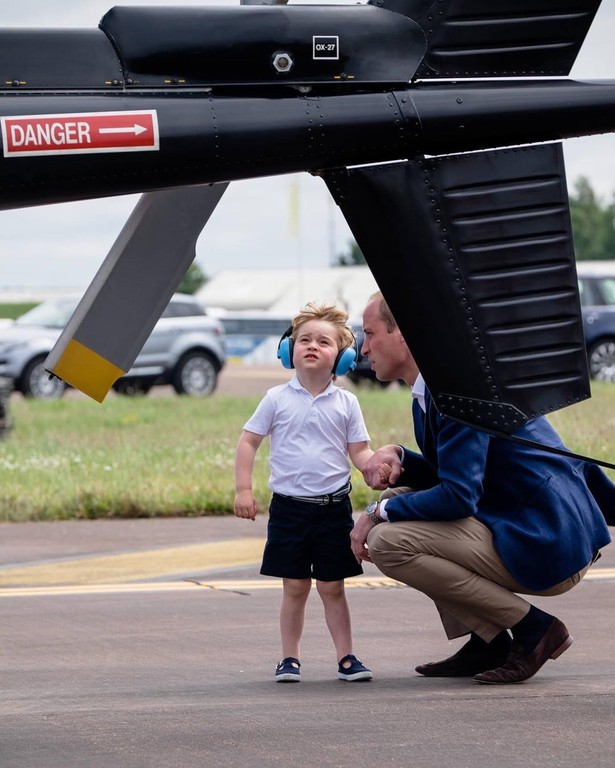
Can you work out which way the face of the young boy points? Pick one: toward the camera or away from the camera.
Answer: toward the camera

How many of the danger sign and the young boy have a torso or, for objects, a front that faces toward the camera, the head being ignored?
2

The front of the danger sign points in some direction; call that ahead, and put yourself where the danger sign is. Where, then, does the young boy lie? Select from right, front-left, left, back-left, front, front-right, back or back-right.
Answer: back-left

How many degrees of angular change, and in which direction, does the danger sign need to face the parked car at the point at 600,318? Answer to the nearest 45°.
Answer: approximately 135° to its left

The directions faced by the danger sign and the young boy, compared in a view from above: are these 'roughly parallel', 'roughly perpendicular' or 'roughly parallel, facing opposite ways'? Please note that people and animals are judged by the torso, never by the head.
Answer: roughly parallel

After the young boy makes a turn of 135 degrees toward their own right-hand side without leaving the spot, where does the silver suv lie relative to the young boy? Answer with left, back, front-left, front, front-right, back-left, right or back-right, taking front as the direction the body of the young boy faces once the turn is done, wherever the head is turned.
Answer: front-right

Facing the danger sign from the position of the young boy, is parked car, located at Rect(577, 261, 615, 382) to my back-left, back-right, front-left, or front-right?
back-right

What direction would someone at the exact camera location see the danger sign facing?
facing the viewer

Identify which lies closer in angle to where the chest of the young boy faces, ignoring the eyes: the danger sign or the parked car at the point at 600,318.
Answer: the danger sign

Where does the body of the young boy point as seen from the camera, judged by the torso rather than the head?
toward the camera

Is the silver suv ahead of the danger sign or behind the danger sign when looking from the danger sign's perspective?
behind
